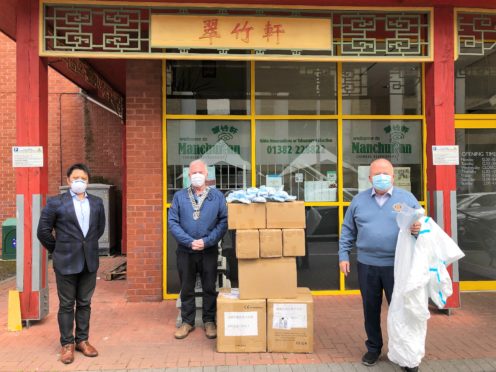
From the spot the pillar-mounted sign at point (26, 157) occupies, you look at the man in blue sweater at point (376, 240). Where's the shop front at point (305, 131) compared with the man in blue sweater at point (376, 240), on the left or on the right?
left

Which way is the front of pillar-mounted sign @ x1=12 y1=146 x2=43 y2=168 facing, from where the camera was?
facing the viewer

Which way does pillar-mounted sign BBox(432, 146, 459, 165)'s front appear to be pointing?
toward the camera

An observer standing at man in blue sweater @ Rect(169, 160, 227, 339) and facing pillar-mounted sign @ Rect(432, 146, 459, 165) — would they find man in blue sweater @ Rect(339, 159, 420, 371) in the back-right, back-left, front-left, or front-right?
front-right

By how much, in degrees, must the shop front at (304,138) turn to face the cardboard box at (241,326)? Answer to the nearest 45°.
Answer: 0° — it already faces it

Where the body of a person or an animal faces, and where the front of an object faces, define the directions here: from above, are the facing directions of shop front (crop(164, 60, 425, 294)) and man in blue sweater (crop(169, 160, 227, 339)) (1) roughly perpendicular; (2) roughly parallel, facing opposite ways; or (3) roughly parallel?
roughly parallel

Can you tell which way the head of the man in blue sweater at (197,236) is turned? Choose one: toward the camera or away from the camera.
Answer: toward the camera

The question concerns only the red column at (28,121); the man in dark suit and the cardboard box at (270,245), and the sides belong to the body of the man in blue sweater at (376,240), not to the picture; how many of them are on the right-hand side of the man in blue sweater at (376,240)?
3

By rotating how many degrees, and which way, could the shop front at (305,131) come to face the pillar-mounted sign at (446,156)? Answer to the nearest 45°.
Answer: approximately 45° to its left

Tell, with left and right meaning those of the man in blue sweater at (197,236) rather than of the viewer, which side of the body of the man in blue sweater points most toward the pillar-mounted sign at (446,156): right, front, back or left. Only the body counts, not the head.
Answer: left

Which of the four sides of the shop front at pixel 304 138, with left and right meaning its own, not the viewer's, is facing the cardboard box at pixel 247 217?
front

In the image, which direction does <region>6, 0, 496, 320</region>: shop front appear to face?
toward the camera

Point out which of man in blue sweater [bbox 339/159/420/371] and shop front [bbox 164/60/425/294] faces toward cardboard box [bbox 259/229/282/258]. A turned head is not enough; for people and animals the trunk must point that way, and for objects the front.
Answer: the shop front
